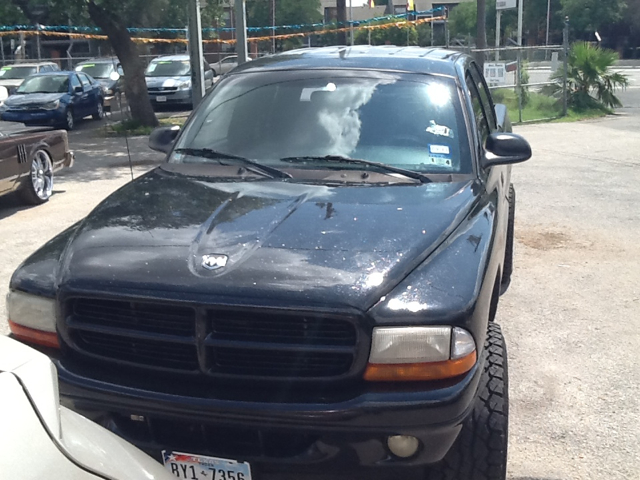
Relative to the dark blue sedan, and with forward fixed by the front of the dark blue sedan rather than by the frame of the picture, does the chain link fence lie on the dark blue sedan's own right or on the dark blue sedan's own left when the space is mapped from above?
on the dark blue sedan's own left

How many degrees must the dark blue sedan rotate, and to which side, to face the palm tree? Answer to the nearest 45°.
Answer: approximately 135° to its left

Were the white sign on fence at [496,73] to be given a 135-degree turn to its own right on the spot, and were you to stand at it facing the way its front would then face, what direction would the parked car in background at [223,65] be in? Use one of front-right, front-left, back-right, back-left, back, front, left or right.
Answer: front

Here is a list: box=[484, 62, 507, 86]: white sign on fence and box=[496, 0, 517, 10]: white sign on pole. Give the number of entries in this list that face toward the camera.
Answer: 2

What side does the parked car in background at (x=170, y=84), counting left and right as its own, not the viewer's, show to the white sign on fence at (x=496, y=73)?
left

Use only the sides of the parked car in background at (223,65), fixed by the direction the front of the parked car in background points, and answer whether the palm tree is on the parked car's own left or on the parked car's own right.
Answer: on the parked car's own left

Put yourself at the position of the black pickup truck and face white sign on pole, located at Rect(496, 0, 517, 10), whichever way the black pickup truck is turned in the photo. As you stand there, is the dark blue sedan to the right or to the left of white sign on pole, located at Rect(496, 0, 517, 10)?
left

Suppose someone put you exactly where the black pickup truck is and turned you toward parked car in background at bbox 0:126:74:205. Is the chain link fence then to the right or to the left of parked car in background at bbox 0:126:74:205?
right
